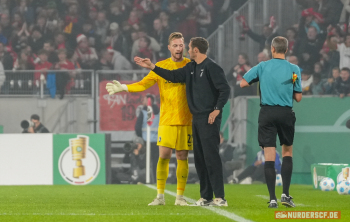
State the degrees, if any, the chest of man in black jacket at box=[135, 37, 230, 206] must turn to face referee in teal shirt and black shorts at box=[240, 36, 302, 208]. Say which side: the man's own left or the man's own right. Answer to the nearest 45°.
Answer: approximately 135° to the man's own left

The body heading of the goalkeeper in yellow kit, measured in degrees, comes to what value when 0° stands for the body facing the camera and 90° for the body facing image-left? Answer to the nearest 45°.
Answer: approximately 0°

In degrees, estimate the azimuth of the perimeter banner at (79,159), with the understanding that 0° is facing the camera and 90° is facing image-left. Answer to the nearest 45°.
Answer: approximately 0°

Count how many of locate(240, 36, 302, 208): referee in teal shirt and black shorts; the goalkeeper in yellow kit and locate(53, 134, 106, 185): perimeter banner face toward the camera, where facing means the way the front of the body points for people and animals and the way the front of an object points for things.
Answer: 2

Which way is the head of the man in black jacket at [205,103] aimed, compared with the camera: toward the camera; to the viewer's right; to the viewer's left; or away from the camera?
to the viewer's left

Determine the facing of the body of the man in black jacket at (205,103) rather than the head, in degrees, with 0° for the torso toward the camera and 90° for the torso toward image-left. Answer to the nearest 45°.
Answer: approximately 45°

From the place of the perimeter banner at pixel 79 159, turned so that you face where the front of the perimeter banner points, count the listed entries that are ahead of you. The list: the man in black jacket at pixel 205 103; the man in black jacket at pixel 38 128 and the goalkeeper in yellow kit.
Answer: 2

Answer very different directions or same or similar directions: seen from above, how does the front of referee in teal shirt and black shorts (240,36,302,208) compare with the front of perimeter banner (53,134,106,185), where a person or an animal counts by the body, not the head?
very different directions
